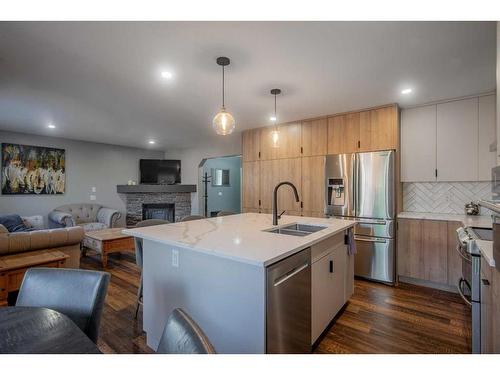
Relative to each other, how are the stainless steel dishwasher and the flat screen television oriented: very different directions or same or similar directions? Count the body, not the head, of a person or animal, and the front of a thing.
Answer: same or similar directions

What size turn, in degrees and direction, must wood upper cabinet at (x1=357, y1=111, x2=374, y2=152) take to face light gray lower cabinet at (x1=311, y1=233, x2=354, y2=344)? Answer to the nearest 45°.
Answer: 0° — it already faces it

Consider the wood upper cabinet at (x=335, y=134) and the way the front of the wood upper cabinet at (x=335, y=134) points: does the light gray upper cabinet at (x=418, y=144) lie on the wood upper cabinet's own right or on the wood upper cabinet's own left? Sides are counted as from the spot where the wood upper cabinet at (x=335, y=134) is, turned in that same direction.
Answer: on the wood upper cabinet's own left

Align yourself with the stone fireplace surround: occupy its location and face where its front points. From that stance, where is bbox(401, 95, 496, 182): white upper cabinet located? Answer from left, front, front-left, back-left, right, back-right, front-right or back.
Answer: front-left

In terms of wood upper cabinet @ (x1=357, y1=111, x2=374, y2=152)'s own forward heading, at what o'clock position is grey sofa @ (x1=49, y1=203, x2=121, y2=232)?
The grey sofa is roughly at 3 o'clock from the wood upper cabinet.

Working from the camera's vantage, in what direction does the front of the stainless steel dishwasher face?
facing the viewer and to the right of the viewer

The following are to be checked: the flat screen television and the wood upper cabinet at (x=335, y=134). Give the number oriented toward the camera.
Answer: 2

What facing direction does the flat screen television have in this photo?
toward the camera

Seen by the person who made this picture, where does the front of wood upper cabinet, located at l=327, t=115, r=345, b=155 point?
facing the viewer

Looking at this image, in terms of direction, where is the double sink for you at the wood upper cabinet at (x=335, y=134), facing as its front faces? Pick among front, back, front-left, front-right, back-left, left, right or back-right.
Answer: front

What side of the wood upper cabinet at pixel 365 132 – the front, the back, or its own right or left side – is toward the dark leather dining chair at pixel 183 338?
front

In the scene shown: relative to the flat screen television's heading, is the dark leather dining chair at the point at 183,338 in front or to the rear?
in front

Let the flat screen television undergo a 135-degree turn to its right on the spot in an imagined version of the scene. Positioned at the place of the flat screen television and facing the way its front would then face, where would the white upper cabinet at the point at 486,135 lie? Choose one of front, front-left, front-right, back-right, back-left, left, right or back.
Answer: back

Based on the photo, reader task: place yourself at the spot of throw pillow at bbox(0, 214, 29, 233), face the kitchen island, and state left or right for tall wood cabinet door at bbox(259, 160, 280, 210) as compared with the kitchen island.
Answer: left
